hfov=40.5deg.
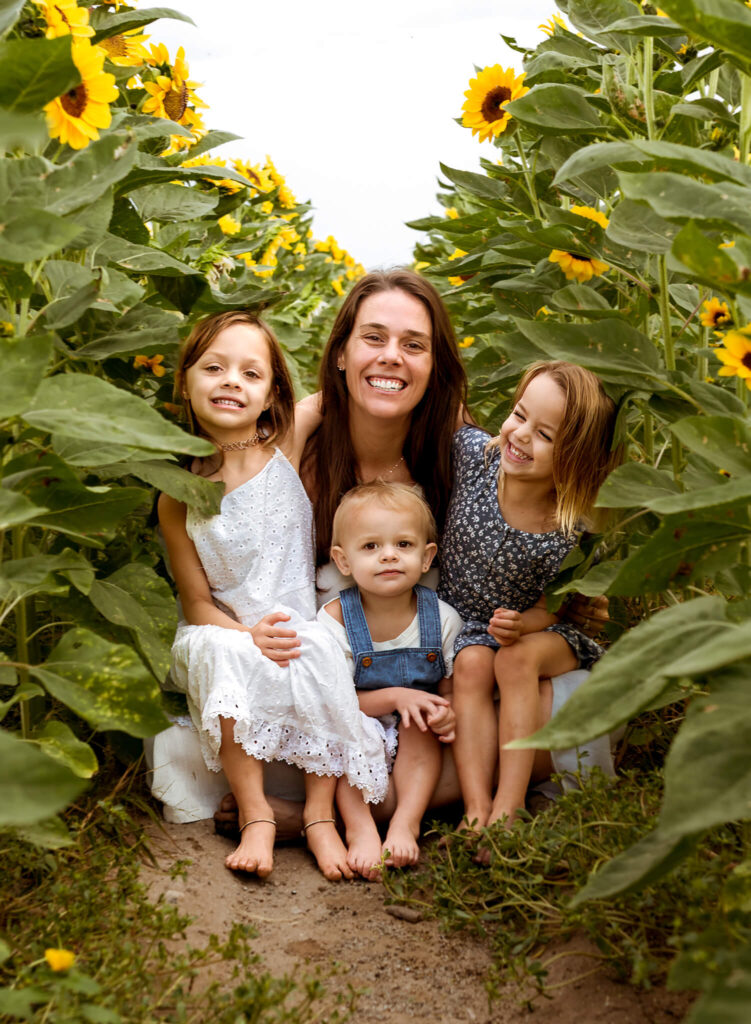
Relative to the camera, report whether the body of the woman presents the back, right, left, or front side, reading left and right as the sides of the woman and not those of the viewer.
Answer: front

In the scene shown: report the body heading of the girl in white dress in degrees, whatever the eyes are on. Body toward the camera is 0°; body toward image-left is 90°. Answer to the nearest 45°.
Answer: approximately 0°

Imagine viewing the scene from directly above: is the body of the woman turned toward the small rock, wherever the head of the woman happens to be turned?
yes

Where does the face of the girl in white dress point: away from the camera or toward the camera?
toward the camera

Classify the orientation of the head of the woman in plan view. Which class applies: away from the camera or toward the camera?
toward the camera
